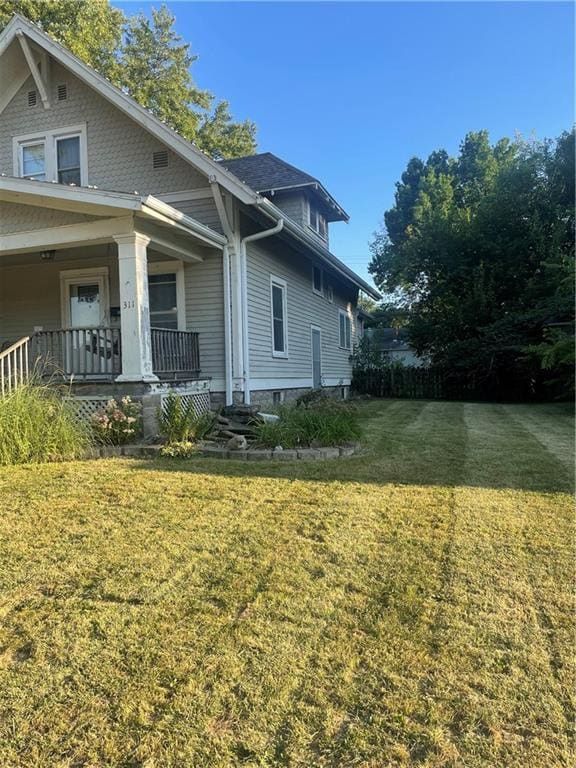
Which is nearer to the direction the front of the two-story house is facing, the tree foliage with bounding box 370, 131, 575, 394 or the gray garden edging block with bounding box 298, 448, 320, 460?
the gray garden edging block

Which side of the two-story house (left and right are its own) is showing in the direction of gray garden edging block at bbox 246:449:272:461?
left

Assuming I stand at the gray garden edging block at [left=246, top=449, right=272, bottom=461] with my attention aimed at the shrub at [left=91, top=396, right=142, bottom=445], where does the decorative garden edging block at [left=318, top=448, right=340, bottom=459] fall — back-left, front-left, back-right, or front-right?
back-right

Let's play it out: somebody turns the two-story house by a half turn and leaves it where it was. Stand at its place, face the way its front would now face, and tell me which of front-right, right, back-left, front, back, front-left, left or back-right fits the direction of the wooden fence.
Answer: front

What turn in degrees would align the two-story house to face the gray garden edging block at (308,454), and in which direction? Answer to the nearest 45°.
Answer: approximately 90° to its left

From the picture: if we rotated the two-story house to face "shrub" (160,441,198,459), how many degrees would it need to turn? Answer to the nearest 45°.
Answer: approximately 45° to its left

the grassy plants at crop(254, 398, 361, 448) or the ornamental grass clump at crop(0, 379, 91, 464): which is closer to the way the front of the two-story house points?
the ornamental grass clump

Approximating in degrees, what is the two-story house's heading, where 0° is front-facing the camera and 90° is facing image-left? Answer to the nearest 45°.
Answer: approximately 45°

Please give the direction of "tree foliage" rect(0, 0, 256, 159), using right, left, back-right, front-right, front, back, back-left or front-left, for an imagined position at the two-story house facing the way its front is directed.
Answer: back-right

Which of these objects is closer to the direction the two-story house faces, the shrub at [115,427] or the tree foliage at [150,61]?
the shrub

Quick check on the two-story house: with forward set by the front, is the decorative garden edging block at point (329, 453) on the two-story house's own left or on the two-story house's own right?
on the two-story house's own left

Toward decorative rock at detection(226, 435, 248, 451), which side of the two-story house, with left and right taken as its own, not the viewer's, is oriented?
front

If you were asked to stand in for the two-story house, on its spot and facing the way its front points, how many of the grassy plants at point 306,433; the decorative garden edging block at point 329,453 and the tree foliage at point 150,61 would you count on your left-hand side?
2

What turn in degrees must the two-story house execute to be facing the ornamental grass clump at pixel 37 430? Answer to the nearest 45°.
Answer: approximately 45° to its left
